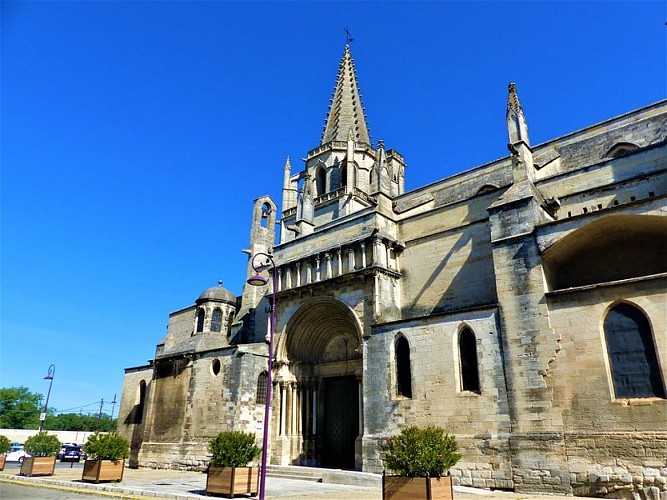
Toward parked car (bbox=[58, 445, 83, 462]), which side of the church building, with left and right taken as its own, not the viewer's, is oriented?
right

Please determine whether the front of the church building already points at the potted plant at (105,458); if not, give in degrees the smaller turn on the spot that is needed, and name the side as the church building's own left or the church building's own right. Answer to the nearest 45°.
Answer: approximately 45° to the church building's own right

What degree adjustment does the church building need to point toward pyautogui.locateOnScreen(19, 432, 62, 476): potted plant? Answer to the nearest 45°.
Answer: approximately 45° to its right

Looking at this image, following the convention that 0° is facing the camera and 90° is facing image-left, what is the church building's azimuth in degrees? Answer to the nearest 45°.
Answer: approximately 45°

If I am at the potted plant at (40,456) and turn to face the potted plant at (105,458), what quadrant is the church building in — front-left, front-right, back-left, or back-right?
front-left

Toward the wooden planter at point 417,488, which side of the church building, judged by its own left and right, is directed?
front
